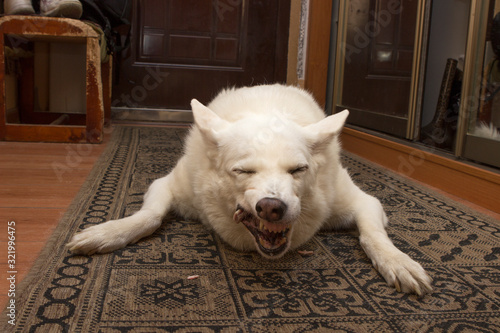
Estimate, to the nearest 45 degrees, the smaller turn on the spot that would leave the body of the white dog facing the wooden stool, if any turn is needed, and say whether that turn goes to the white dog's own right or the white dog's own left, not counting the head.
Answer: approximately 135° to the white dog's own right

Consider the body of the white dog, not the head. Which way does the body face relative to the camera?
toward the camera
